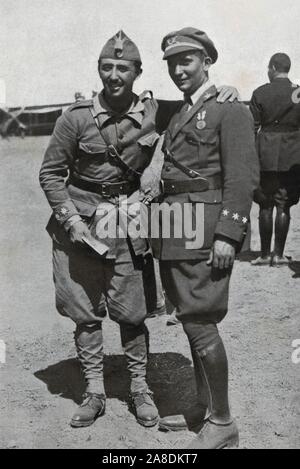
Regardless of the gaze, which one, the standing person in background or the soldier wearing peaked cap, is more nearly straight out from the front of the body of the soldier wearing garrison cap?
the soldier wearing peaked cap

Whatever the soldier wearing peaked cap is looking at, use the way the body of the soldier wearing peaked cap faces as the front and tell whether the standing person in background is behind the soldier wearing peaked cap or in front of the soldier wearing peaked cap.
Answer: behind

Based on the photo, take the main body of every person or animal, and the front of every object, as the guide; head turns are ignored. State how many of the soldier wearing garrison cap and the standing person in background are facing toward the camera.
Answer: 1

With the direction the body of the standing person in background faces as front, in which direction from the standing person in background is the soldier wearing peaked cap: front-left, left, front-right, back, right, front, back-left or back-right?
back

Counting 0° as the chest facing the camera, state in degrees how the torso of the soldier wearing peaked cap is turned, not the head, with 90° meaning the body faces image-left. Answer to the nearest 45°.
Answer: approximately 45°

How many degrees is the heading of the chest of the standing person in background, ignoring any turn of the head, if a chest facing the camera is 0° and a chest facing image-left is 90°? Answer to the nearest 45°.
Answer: approximately 180°

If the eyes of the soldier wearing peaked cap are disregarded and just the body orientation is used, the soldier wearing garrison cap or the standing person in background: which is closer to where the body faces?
the soldier wearing garrison cap

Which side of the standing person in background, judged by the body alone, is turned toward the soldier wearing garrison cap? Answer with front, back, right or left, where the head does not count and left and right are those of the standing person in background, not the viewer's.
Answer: back
